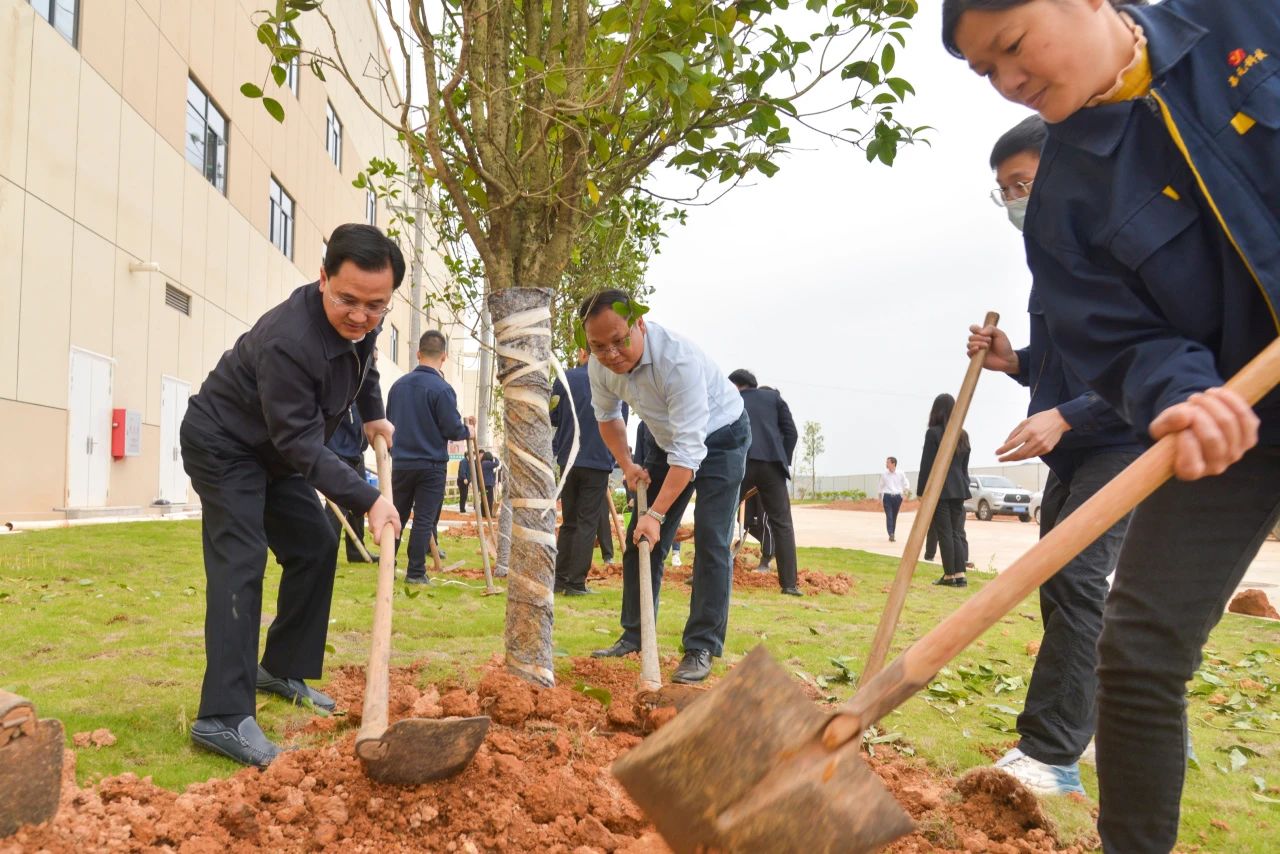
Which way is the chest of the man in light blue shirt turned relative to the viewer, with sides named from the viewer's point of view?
facing the viewer and to the left of the viewer

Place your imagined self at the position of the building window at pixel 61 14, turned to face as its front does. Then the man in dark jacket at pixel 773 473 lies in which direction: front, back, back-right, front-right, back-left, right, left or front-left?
front

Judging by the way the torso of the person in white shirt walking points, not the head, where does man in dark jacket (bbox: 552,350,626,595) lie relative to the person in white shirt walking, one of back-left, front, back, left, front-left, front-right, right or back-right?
front

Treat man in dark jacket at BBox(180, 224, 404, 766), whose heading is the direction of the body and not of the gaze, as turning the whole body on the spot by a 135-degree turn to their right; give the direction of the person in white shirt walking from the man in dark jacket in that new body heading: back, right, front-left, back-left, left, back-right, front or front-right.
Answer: back-right

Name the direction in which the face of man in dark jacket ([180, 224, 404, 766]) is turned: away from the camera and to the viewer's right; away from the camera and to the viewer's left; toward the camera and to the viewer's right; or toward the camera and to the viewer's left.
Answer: toward the camera and to the viewer's right

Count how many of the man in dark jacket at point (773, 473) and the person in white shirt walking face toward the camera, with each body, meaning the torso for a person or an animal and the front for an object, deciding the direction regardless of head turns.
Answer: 1

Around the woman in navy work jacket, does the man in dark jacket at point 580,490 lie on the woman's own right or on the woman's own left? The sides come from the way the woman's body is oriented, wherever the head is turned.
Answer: on the woman's own right

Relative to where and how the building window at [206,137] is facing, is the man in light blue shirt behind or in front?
in front

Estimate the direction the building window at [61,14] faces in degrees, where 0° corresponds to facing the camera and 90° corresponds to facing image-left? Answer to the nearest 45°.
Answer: approximately 315°

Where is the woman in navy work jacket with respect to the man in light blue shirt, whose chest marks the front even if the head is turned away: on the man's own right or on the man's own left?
on the man's own left

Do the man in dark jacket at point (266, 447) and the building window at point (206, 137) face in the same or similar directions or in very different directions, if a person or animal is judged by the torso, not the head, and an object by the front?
same or similar directions

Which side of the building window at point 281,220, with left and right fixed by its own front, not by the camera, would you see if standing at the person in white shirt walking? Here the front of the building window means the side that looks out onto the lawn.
front

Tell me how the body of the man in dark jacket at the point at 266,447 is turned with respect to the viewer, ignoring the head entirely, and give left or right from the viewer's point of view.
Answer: facing the viewer and to the right of the viewer

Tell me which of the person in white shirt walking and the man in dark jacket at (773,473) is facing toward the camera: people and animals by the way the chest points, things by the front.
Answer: the person in white shirt walking

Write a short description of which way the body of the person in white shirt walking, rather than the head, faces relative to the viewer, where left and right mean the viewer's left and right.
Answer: facing the viewer

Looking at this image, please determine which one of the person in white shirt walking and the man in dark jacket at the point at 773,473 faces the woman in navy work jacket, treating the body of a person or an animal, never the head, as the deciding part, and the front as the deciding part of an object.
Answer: the person in white shirt walking

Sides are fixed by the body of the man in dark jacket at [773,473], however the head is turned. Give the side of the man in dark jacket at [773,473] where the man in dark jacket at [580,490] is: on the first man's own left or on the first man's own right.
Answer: on the first man's own left

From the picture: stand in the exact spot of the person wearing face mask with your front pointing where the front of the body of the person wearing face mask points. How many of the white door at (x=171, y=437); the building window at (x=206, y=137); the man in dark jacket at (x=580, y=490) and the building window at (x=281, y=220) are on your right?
4

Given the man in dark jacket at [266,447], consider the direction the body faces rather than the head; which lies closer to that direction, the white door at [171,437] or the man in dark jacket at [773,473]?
the man in dark jacket

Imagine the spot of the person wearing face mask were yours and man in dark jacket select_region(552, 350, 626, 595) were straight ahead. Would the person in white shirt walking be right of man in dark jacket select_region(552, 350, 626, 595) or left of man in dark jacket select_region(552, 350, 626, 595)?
right
